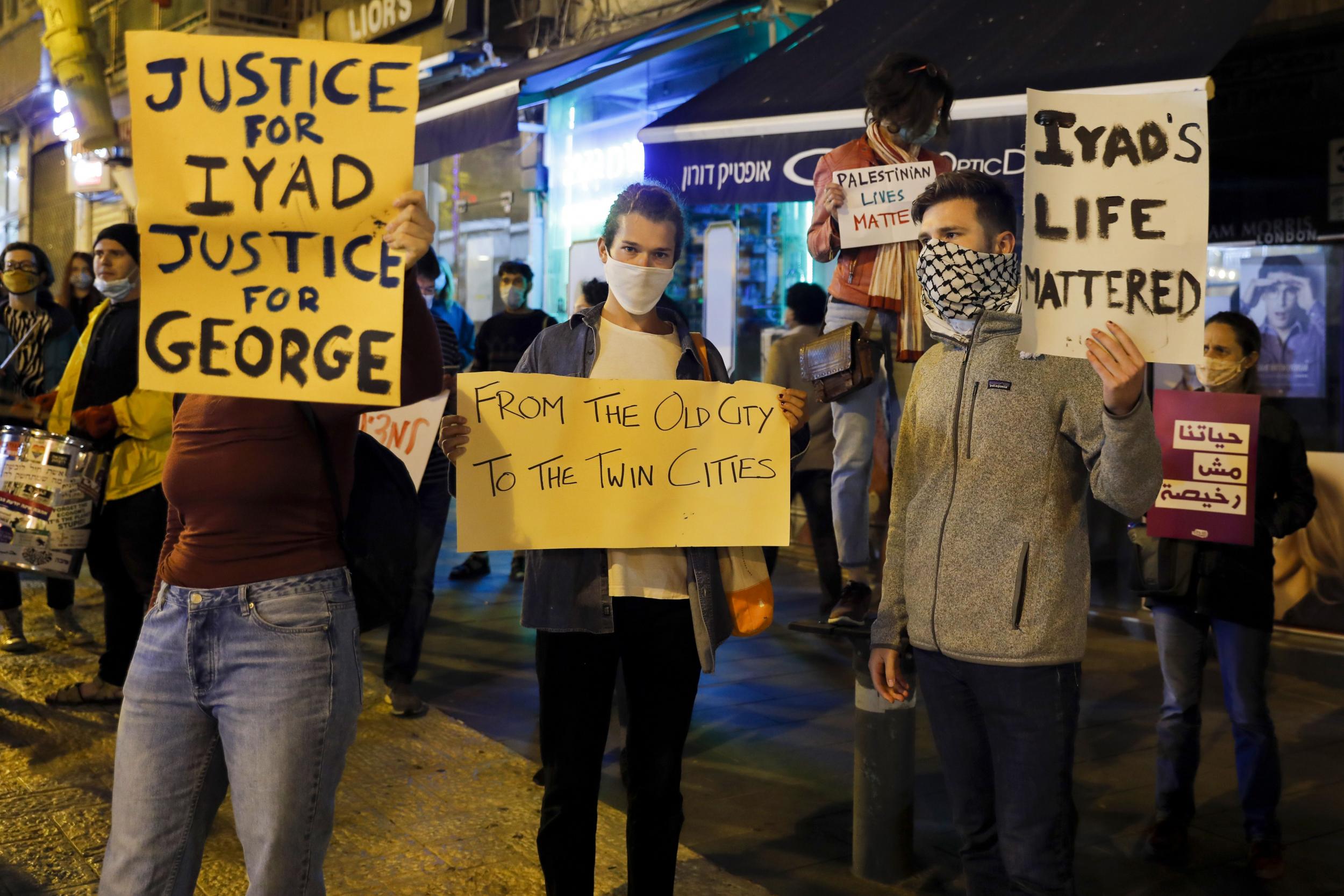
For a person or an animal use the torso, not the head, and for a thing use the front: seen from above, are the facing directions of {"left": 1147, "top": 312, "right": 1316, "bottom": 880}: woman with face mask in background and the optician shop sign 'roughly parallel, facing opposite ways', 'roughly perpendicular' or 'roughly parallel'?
roughly parallel

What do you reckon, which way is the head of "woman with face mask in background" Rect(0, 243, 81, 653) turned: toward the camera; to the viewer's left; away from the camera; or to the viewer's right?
toward the camera

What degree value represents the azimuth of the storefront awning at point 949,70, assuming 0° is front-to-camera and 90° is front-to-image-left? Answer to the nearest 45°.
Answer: approximately 45°

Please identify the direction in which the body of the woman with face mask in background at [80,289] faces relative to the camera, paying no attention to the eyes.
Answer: toward the camera

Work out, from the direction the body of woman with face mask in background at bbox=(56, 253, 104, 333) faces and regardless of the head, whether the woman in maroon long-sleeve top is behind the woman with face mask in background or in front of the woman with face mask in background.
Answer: in front

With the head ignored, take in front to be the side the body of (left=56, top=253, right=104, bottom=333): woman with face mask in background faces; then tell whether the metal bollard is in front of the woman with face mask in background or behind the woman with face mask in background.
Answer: in front

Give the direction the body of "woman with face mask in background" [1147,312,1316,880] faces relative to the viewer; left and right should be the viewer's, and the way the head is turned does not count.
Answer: facing the viewer and to the left of the viewer

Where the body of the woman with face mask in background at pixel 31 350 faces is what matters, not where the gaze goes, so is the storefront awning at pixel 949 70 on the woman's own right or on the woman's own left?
on the woman's own left

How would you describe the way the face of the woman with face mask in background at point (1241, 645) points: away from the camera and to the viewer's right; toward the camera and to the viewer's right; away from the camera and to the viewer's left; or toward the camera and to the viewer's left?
toward the camera and to the viewer's left

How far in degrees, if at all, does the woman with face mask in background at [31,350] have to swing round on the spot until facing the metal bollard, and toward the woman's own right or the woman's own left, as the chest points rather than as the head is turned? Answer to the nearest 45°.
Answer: approximately 45° to the woman's own left

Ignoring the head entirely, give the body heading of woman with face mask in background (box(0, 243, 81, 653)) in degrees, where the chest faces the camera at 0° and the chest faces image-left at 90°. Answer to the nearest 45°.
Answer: approximately 0°

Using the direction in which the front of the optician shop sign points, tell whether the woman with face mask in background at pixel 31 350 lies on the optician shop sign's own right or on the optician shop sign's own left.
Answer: on the optician shop sign's own right

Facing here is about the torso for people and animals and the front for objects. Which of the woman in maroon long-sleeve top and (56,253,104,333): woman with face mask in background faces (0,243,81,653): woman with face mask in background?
(56,253,104,333): woman with face mask in background
